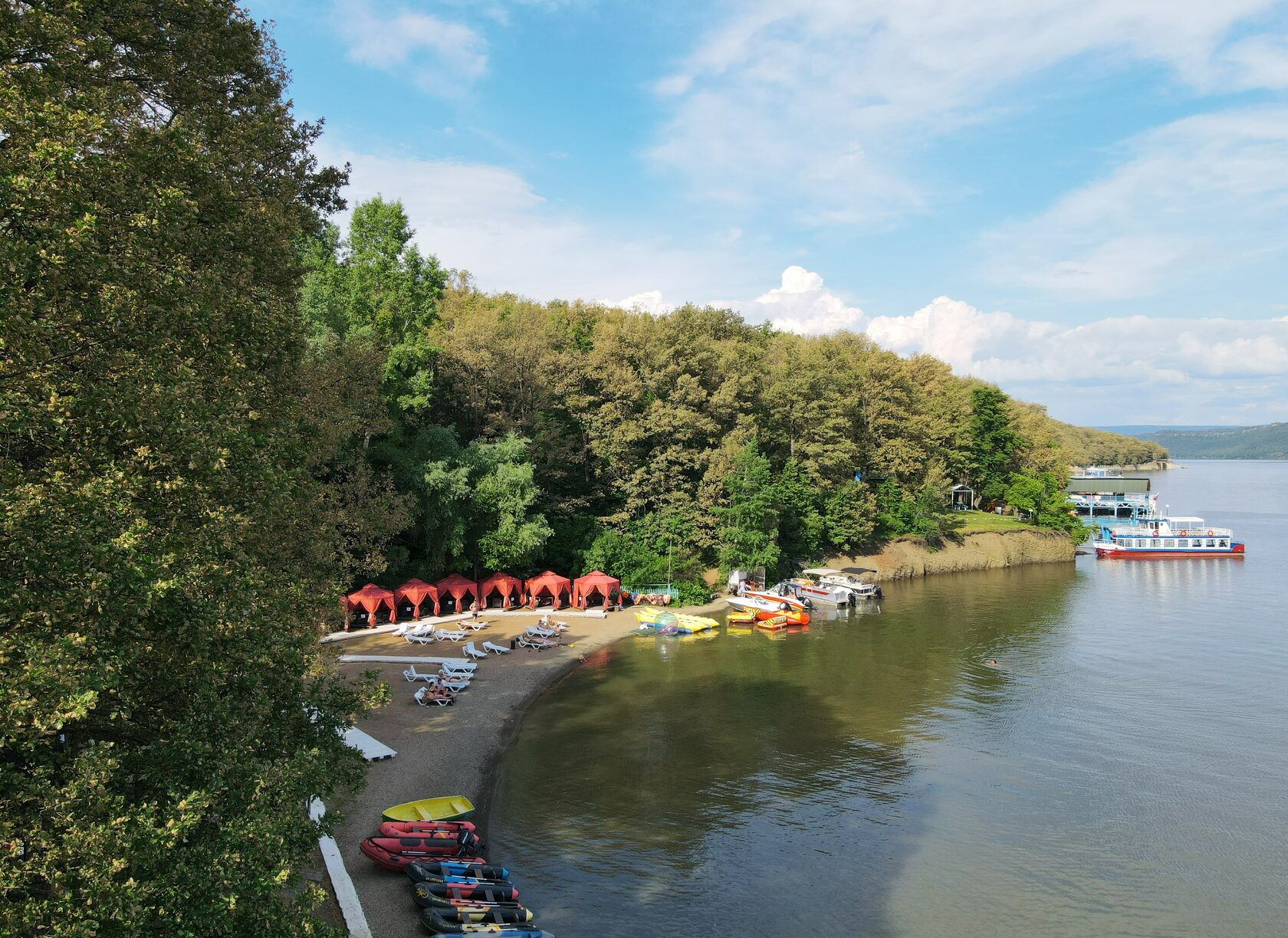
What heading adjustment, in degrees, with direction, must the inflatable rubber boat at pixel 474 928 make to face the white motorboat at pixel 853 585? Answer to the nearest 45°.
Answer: approximately 135° to its right

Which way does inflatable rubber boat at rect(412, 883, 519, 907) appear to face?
to the viewer's left

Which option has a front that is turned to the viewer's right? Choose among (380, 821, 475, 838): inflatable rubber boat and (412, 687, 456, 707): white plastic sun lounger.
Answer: the white plastic sun lounger

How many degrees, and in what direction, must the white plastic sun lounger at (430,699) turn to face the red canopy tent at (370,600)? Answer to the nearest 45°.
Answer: approximately 90° to its left

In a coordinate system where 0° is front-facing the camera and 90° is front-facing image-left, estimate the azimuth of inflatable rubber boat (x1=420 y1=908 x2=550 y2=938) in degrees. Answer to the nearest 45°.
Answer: approximately 90°

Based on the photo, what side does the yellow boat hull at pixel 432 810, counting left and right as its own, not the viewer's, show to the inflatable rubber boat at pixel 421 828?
left

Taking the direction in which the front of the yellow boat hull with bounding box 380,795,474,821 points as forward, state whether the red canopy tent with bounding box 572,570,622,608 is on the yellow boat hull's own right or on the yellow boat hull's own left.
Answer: on the yellow boat hull's own right

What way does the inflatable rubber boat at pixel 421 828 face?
to the viewer's left

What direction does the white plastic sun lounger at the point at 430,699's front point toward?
to the viewer's right

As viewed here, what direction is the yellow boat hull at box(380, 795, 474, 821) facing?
to the viewer's left

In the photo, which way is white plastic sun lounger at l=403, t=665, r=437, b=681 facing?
to the viewer's right

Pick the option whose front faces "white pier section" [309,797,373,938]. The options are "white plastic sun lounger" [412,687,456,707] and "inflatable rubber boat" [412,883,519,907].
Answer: the inflatable rubber boat

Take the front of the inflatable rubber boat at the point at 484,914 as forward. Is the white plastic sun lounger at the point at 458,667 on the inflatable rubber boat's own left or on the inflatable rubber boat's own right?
on the inflatable rubber boat's own right

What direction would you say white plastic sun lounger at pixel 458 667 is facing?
to the viewer's right

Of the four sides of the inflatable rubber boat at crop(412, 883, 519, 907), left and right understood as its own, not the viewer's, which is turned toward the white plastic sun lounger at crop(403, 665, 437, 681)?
right
